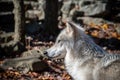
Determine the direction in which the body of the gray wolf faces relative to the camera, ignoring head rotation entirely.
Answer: to the viewer's left

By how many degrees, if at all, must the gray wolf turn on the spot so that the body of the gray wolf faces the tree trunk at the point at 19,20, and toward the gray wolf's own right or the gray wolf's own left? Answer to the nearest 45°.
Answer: approximately 45° to the gray wolf's own right

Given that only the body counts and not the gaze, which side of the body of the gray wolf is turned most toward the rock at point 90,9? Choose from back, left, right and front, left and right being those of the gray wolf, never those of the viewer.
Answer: right

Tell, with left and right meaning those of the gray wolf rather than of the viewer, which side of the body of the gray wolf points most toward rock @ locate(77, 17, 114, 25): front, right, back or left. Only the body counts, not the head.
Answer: right

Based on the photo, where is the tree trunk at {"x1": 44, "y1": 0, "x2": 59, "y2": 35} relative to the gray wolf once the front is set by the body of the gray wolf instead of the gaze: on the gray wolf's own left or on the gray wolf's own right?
on the gray wolf's own right
